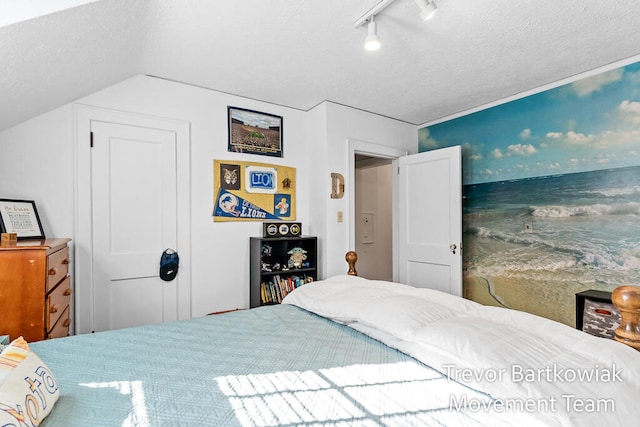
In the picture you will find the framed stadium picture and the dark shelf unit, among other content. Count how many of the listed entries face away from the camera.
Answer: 0

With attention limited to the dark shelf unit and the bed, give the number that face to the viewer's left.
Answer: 0

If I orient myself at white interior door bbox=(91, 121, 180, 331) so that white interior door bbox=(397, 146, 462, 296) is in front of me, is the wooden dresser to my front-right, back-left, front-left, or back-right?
back-right

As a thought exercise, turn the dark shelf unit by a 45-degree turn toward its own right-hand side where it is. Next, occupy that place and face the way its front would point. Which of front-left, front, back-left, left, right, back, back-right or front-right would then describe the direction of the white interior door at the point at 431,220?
left

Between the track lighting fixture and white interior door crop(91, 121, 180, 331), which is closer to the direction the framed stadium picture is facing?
the track lighting fixture

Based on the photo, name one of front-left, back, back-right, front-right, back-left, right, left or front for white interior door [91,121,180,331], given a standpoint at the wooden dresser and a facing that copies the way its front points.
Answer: front-left

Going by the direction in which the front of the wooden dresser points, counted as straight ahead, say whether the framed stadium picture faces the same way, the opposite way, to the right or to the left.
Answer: to the right

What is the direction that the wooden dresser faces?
to the viewer's right

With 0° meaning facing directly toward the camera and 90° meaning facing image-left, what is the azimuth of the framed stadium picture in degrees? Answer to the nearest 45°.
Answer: approximately 315°

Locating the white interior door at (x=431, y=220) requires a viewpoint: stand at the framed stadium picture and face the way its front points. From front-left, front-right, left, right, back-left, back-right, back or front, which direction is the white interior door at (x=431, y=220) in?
front-left

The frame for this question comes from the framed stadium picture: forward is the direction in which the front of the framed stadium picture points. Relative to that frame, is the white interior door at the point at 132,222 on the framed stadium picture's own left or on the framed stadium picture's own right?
on the framed stadium picture's own right

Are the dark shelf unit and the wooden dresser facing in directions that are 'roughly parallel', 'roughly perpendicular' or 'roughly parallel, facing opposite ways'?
roughly perpendicular

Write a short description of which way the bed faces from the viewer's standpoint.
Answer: facing away from the viewer and to the right of the viewer

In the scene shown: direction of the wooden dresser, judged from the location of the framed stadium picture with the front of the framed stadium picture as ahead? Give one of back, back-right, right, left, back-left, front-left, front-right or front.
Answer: right
